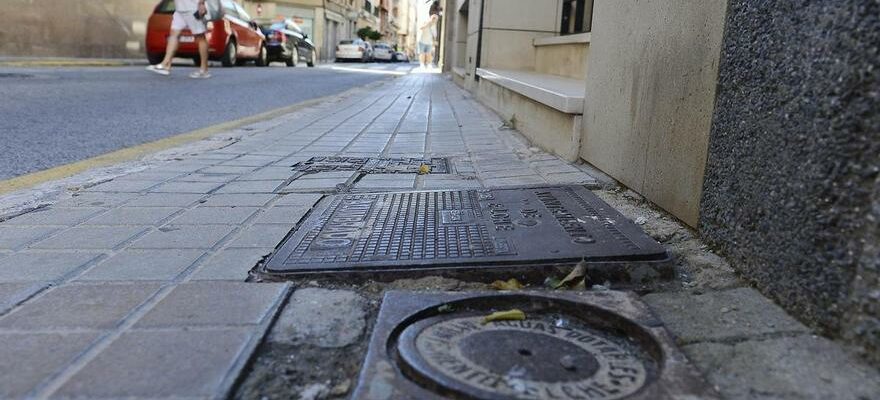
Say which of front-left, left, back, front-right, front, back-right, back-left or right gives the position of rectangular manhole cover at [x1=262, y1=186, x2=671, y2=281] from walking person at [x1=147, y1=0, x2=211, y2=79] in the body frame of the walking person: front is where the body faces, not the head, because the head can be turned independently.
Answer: left

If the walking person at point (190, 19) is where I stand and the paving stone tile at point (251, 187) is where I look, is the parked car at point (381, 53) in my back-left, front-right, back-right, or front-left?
back-left

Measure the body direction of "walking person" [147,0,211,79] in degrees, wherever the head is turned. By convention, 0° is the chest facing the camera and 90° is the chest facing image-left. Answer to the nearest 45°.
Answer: approximately 90°

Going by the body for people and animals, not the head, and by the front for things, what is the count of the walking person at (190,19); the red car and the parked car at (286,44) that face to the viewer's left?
1
